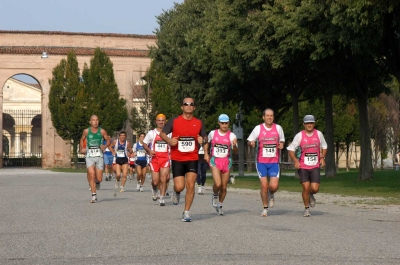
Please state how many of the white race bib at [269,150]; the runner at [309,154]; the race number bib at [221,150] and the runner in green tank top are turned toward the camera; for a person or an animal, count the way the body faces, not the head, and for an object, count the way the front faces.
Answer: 4

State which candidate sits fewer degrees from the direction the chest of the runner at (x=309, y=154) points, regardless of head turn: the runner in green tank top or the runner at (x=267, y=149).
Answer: the runner

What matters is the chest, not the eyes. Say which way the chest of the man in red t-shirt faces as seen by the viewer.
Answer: toward the camera

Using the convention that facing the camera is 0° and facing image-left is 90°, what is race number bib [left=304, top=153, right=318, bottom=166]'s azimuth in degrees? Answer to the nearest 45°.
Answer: approximately 0°

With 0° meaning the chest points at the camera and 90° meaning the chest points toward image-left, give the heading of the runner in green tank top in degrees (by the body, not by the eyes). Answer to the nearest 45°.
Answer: approximately 0°

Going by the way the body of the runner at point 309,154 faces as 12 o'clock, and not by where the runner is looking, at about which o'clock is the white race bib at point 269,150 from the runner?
The white race bib is roughly at 2 o'clock from the runner.

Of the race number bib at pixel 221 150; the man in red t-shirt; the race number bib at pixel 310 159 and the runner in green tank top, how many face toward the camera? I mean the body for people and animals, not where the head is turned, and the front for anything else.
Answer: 4

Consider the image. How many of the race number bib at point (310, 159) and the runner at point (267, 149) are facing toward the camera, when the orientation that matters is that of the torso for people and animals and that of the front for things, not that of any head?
2

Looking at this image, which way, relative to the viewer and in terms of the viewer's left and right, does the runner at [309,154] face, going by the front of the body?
facing the viewer

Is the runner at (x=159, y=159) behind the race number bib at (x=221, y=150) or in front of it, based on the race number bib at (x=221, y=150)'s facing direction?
behind

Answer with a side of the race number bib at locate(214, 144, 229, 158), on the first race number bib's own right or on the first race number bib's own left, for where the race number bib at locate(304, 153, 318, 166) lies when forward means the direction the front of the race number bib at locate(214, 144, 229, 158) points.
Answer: on the first race number bib's own left
